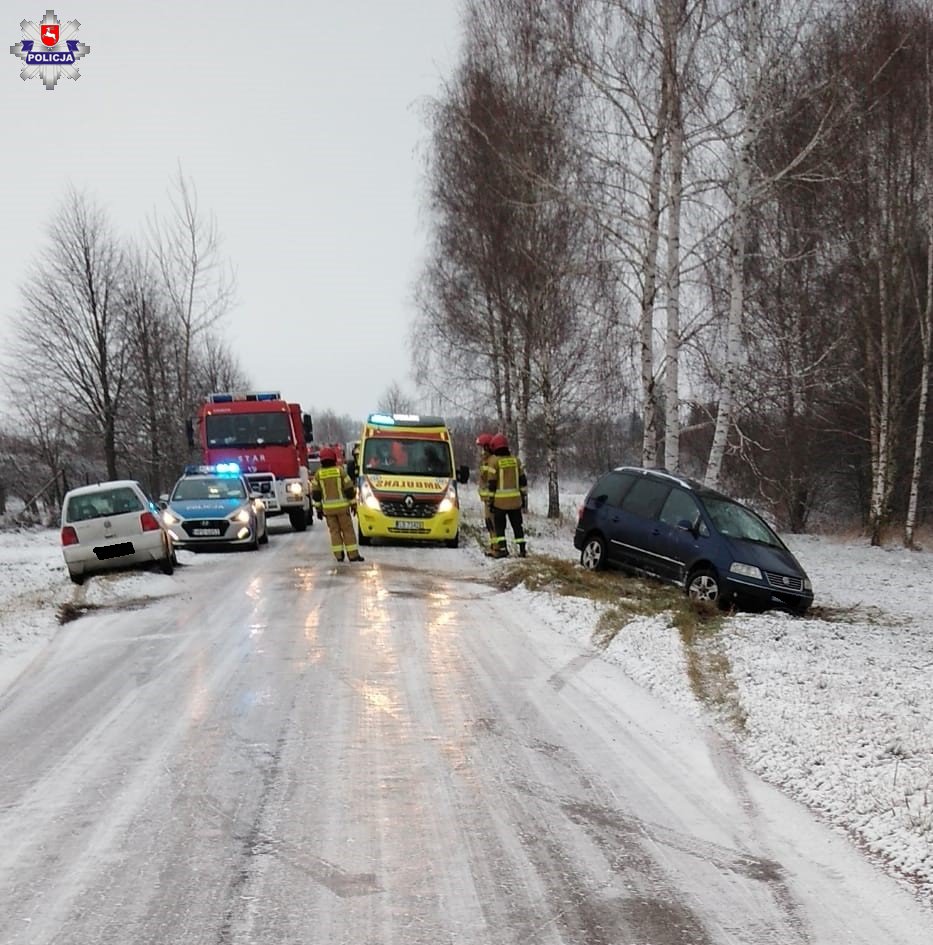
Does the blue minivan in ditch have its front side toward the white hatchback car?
no

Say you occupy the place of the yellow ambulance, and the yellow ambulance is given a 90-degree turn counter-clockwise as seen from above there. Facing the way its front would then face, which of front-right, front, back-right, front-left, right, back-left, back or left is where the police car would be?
back

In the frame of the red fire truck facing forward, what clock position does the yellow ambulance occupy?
The yellow ambulance is roughly at 11 o'clock from the red fire truck.

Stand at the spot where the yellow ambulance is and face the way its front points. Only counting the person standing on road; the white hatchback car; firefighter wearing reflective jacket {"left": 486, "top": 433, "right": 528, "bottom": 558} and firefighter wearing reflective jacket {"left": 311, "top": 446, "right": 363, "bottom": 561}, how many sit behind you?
0

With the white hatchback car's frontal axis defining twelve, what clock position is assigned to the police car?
The police car is roughly at 1 o'clock from the white hatchback car.

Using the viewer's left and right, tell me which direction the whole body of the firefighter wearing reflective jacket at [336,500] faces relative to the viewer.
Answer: facing away from the viewer

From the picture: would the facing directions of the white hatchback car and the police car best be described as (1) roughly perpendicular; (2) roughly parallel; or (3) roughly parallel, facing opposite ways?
roughly parallel, facing opposite ways

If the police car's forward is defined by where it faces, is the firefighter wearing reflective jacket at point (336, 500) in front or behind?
in front

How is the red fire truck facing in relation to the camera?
toward the camera

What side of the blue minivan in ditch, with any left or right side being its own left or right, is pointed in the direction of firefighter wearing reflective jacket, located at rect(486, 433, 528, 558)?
back

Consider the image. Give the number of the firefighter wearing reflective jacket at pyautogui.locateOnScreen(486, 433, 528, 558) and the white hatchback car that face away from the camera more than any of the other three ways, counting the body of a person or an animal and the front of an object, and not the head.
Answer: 2

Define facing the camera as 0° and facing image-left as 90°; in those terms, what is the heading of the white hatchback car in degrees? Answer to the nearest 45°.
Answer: approximately 180°

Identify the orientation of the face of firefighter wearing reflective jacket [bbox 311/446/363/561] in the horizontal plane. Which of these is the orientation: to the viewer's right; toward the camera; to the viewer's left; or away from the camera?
away from the camera
